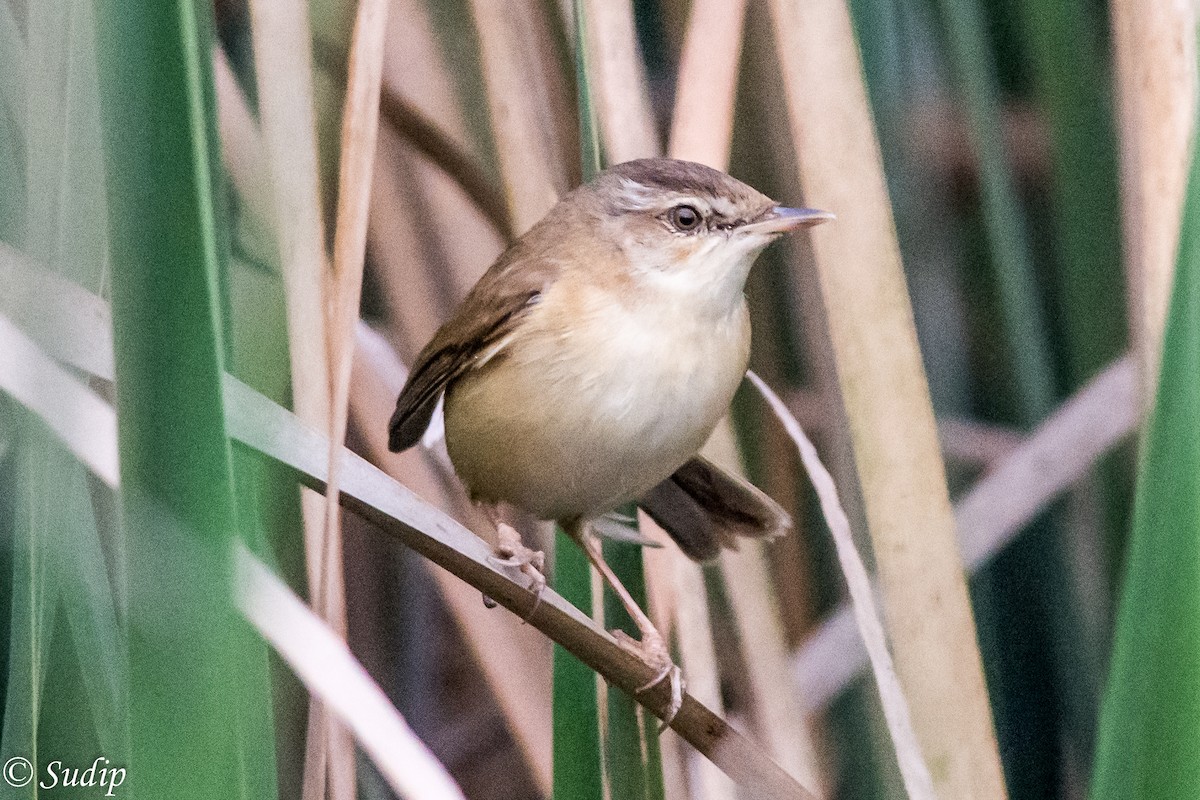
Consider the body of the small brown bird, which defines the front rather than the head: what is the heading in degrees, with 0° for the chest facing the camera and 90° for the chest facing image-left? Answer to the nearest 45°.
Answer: approximately 315°
